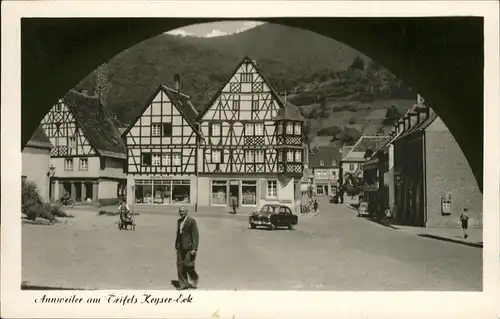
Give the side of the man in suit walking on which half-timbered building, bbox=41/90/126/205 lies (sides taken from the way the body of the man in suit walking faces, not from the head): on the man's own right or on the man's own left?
on the man's own right

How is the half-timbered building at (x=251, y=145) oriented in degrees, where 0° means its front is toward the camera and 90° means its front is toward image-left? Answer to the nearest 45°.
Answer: approximately 0°

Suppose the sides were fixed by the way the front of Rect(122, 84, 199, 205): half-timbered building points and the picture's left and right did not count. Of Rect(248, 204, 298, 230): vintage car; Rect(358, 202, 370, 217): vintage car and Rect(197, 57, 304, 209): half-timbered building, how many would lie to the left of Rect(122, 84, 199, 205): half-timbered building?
3

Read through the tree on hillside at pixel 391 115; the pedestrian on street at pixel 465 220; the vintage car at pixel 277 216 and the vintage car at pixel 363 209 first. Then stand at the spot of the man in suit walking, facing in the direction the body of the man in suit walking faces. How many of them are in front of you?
0

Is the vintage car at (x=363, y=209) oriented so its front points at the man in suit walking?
no

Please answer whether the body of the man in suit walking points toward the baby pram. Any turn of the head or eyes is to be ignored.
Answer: no

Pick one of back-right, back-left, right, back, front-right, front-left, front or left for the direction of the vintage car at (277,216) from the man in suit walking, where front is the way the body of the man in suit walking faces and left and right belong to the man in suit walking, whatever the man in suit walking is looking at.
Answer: back-left

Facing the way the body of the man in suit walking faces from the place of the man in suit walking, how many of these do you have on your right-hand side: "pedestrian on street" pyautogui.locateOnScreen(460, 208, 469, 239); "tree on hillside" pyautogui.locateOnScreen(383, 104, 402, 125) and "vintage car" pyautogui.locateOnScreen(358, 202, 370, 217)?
0

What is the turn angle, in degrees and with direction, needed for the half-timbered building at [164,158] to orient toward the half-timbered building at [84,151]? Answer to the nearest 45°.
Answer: approximately 90° to its right

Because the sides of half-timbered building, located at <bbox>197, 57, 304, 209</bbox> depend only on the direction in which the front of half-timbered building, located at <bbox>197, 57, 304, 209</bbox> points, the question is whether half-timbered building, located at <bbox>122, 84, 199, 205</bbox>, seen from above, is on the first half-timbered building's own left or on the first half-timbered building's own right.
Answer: on the first half-timbered building's own right

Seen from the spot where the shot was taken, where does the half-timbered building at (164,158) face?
facing the viewer
